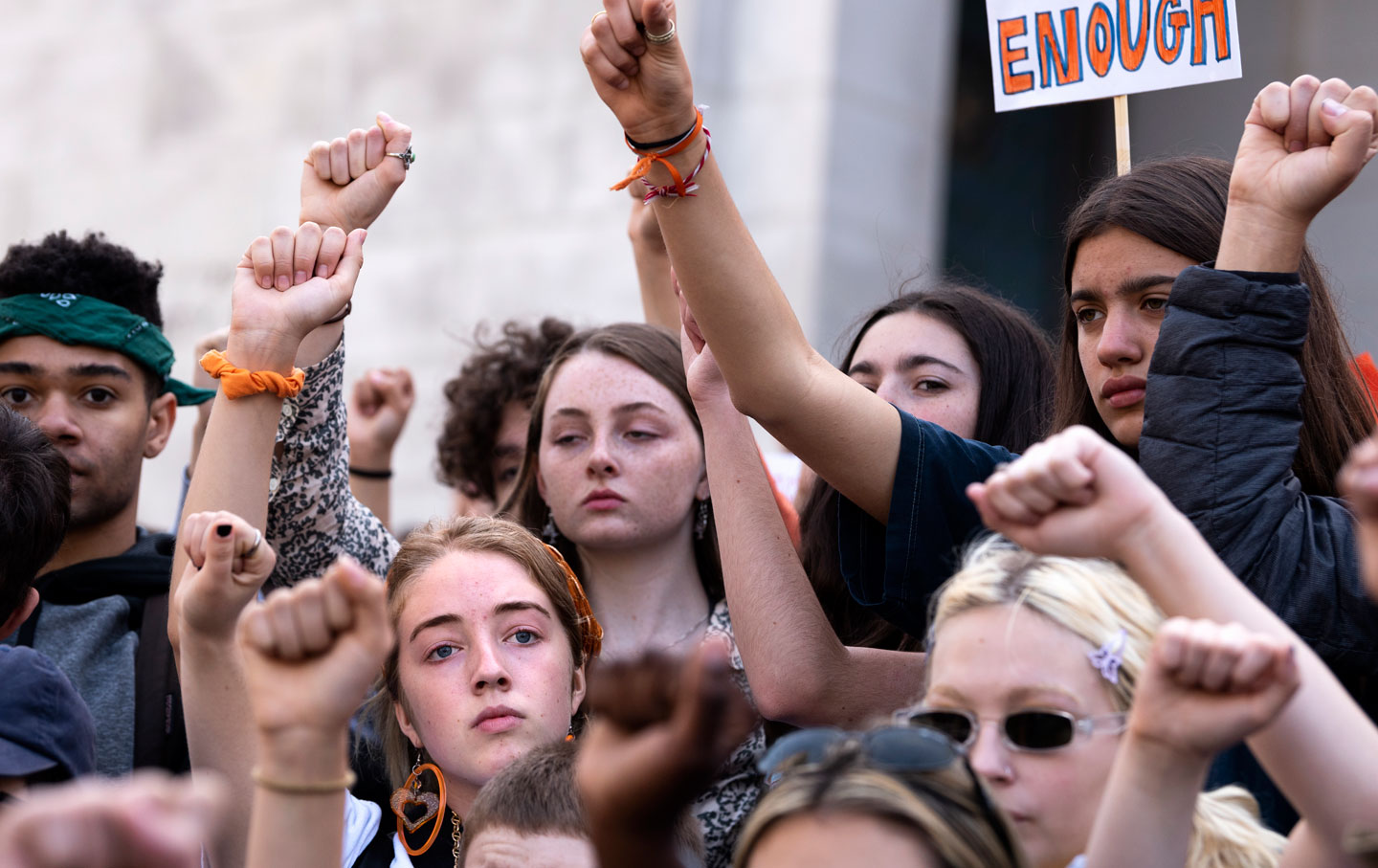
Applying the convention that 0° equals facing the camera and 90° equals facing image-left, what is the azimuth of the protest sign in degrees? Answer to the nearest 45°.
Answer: approximately 0°

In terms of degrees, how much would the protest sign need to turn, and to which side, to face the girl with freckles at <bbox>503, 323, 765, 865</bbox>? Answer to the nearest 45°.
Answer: approximately 90° to its right
